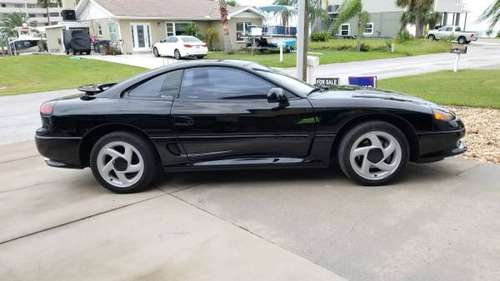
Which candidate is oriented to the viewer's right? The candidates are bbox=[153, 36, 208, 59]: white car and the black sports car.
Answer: the black sports car

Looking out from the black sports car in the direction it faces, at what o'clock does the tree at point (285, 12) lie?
The tree is roughly at 9 o'clock from the black sports car.

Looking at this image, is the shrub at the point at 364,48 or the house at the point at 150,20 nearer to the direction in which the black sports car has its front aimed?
the shrub

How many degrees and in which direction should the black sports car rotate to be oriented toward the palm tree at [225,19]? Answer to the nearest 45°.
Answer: approximately 90° to its left

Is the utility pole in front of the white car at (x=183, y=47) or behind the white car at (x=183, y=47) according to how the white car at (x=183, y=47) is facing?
behind

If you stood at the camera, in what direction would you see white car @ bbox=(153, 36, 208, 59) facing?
facing away from the viewer and to the left of the viewer

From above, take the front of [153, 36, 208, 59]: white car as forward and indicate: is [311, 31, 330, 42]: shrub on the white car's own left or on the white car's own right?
on the white car's own right

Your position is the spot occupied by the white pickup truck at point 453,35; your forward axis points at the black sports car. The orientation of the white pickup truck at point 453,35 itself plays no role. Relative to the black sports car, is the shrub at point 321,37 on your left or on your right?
right

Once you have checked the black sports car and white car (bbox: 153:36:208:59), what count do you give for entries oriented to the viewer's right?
1

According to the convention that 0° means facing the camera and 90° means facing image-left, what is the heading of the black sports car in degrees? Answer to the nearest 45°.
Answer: approximately 270°
